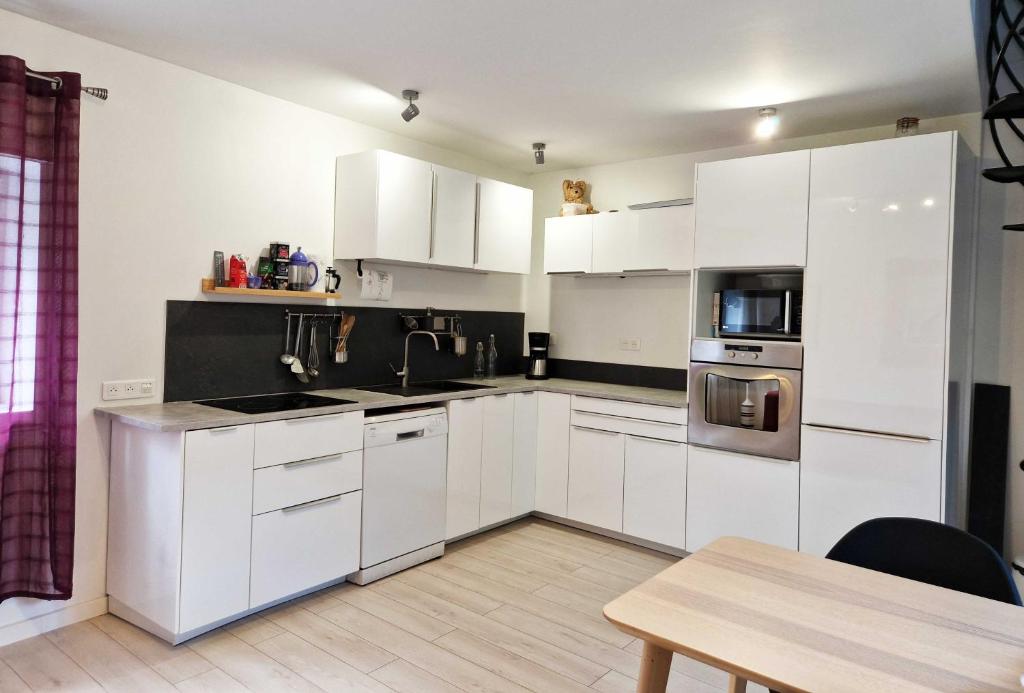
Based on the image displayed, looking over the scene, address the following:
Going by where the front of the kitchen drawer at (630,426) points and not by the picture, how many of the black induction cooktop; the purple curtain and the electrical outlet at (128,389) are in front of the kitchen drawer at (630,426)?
3

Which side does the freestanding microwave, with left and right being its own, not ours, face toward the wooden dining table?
front

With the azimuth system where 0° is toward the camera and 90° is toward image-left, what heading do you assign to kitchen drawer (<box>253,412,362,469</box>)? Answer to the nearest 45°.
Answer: approximately 315°

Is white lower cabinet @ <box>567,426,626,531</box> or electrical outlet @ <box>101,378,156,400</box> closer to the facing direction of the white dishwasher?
the white lower cabinet

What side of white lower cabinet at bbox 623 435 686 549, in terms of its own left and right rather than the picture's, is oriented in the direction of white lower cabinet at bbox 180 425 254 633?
front

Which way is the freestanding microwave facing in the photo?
toward the camera

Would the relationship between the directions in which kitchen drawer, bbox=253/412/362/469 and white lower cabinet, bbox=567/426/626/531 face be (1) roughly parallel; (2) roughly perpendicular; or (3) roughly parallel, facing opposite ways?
roughly perpendicular

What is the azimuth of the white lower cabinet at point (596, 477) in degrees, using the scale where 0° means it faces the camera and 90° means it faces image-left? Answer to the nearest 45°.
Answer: approximately 45°

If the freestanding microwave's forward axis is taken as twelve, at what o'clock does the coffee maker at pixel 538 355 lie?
The coffee maker is roughly at 4 o'clock from the freestanding microwave.

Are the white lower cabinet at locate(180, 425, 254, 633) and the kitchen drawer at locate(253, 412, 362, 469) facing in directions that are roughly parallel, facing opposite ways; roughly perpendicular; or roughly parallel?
roughly parallel

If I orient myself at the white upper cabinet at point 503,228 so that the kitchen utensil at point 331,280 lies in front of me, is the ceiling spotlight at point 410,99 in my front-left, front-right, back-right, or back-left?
front-left

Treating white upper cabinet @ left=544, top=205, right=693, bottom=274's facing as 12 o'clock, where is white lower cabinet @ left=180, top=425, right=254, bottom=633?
The white lower cabinet is roughly at 12 o'clock from the white upper cabinet.

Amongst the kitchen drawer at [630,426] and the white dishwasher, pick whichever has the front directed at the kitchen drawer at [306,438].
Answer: the kitchen drawer at [630,426]

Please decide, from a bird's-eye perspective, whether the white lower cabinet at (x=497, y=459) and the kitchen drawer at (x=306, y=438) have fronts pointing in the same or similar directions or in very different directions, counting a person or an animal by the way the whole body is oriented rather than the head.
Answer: same or similar directions

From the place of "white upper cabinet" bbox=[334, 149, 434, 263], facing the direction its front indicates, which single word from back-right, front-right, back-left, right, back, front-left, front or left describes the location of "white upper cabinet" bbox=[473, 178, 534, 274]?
left
